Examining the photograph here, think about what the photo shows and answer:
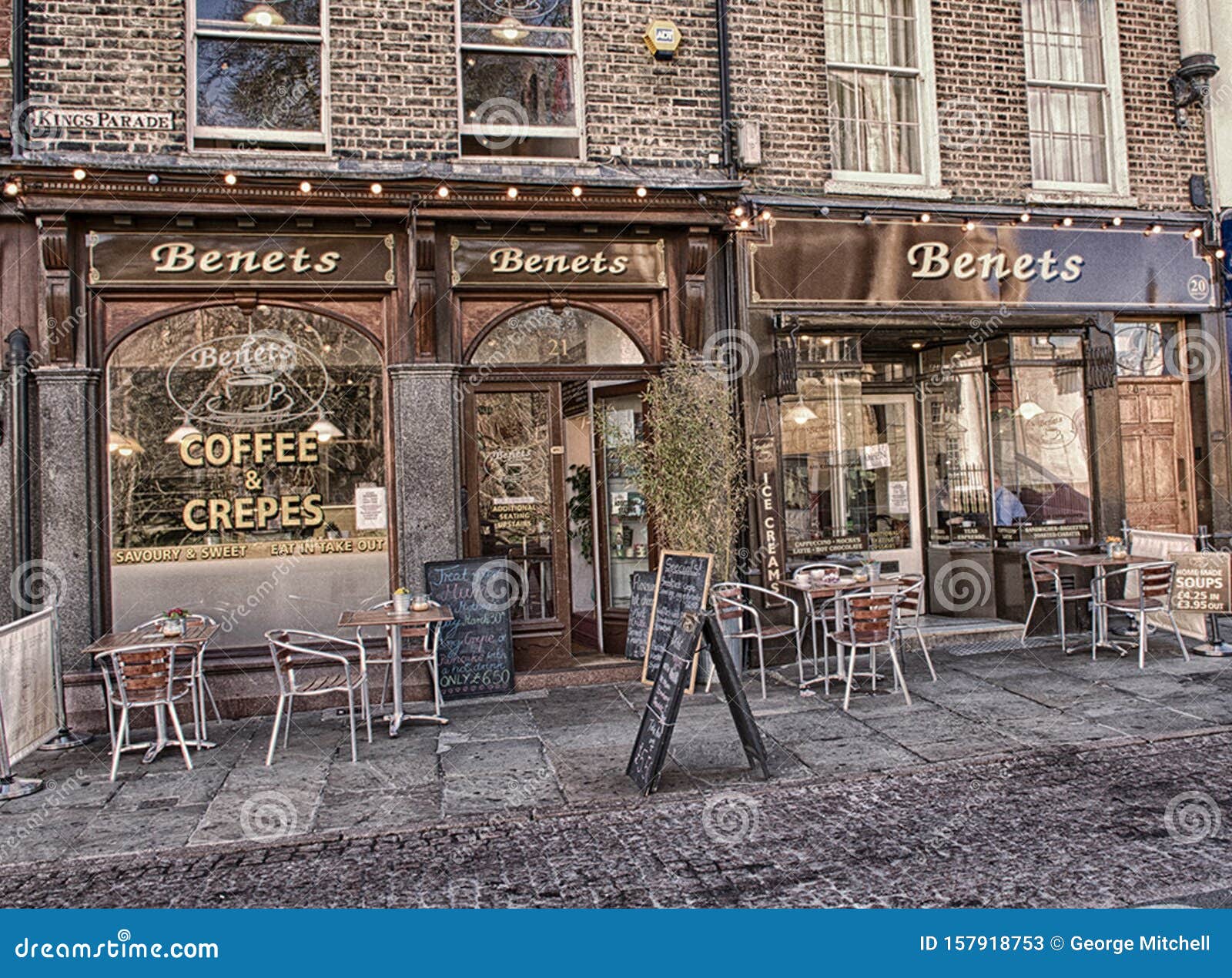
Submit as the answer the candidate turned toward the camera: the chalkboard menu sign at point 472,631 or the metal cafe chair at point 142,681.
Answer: the chalkboard menu sign

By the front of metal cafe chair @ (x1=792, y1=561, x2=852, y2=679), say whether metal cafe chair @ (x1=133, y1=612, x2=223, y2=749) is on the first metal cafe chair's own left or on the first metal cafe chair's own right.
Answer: on the first metal cafe chair's own right

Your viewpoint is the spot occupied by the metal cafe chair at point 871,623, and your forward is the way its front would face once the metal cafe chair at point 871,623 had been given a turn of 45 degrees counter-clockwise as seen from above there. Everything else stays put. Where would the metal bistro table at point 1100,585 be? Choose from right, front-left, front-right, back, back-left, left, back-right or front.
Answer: right

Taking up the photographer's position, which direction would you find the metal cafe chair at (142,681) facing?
facing away from the viewer

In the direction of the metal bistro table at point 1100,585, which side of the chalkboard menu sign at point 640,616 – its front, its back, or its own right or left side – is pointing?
left

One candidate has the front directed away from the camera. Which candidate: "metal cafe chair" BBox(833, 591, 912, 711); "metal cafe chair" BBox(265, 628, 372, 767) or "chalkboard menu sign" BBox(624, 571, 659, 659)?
"metal cafe chair" BBox(833, 591, 912, 711)

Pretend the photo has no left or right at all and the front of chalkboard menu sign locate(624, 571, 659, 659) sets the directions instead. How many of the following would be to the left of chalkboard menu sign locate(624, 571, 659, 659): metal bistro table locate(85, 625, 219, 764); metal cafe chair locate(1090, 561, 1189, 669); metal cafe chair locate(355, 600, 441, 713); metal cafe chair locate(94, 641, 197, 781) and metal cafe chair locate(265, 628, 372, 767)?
1

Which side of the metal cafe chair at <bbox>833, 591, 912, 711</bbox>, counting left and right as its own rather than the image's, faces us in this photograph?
back

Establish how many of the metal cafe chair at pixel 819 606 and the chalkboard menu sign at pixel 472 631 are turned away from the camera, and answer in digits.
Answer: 0

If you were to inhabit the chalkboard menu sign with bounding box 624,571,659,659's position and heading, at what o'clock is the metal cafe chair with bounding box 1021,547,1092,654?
The metal cafe chair is roughly at 8 o'clock from the chalkboard menu sign.

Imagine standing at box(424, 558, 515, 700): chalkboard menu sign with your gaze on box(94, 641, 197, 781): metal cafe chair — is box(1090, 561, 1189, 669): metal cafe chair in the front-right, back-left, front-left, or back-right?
back-left

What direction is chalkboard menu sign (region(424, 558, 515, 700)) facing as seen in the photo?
toward the camera

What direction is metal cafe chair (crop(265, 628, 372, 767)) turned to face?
to the viewer's right

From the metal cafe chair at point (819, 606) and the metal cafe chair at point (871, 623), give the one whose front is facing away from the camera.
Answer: the metal cafe chair at point (871, 623)
